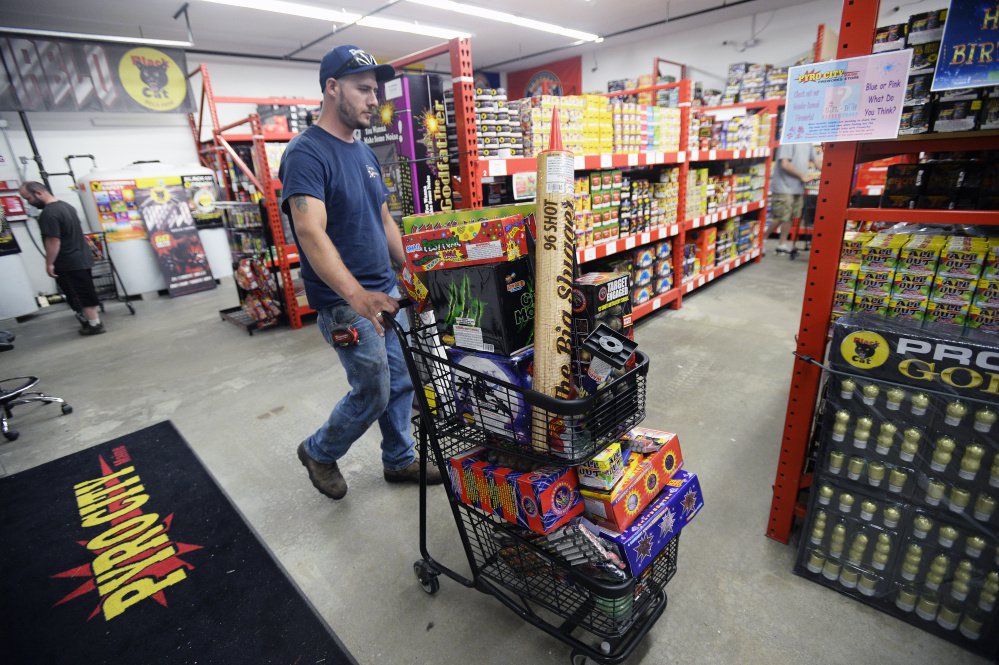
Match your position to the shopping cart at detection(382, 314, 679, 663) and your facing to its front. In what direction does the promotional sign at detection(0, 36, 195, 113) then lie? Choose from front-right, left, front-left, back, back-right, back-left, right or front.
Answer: back

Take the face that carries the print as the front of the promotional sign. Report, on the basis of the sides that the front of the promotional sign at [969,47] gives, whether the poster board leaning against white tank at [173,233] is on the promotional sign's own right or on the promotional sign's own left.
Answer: on the promotional sign's own right

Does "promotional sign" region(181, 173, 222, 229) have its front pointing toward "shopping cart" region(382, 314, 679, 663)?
yes

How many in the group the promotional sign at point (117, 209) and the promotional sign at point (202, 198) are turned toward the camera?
2

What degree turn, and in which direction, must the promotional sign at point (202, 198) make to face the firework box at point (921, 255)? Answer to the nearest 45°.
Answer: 0° — it already faces it

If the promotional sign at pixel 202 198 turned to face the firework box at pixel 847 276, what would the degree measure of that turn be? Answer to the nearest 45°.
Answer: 0° — it already faces it

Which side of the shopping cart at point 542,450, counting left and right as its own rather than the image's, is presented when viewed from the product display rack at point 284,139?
back
